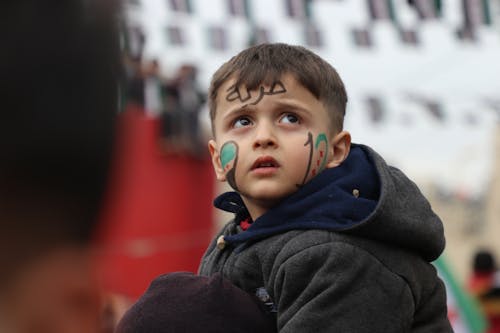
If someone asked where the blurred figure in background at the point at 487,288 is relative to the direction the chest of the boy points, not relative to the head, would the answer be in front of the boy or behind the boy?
behind

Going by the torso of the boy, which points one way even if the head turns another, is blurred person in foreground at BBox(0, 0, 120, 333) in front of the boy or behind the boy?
in front

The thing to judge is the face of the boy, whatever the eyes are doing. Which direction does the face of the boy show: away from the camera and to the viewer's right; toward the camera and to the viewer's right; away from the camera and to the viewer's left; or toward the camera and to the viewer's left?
toward the camera and to the viewer's left

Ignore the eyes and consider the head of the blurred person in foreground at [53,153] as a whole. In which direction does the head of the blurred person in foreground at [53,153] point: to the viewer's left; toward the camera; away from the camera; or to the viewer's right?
away from the camera

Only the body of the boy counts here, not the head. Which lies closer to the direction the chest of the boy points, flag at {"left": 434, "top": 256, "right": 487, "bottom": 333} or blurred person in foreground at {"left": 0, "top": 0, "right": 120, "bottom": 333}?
the blurred person in foreground

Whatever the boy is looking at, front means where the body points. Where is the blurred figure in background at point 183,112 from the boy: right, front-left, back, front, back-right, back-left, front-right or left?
back-right
